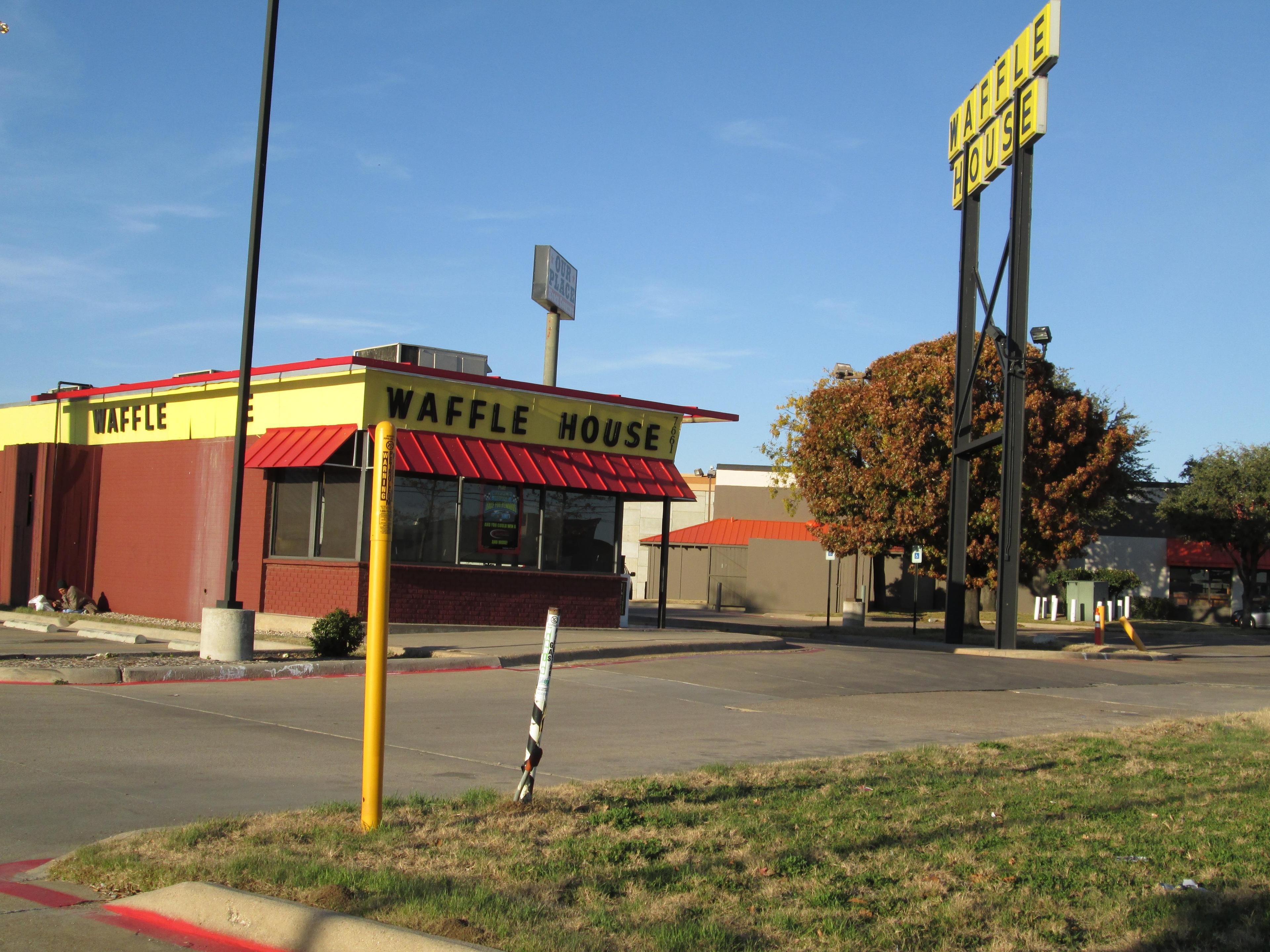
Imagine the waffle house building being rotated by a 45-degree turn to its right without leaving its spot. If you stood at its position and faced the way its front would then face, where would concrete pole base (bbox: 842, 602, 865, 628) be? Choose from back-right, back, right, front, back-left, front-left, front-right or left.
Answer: back-left

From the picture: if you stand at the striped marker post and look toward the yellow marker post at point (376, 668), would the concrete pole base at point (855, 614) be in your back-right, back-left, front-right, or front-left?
back-right

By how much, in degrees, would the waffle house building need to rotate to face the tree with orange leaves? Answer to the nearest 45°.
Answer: approximately 90° to its left

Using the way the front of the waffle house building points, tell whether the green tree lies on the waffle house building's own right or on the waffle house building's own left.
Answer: on the waffle house building's own left

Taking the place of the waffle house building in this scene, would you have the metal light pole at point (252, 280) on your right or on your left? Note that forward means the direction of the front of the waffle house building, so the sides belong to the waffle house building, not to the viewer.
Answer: on your right

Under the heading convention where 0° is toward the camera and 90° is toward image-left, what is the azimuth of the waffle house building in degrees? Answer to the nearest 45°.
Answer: approximately 315°

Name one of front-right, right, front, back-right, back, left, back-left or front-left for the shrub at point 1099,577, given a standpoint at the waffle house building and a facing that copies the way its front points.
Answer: left
